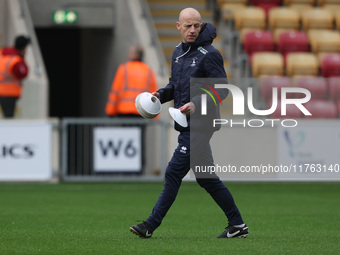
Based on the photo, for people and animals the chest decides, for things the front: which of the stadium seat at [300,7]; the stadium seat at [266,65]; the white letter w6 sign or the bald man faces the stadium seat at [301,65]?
the stadium seat at [300,7]

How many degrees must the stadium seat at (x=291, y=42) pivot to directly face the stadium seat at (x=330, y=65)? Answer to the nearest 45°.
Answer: approximately 45° to its left

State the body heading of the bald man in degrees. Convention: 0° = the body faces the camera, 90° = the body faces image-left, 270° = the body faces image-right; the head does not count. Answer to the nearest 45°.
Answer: approximately 45°

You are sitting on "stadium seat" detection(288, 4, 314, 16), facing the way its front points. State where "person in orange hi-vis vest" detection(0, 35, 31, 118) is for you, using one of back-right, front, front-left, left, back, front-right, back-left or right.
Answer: front-right

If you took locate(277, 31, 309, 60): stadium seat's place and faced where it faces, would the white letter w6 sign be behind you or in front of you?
in front

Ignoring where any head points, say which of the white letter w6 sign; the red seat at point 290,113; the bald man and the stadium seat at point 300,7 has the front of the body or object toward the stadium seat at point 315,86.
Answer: the stadium seat at point 300,7

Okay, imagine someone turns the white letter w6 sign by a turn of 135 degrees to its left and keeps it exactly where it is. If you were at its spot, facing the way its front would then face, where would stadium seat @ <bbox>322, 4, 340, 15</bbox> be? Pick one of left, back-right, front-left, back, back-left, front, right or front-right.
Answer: front

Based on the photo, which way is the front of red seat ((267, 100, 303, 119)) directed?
toward the camera

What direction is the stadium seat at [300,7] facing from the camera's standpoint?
toward the camera

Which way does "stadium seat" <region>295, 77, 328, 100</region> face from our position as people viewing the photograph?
facing the viewer
